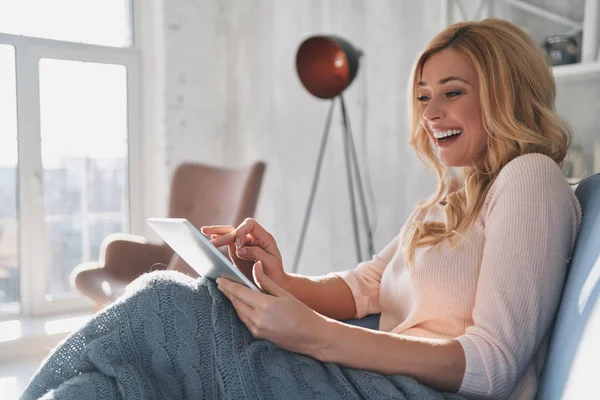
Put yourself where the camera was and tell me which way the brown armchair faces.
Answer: facing the viewer and to the left of the viewer

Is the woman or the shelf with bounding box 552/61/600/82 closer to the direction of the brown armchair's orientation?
the woman

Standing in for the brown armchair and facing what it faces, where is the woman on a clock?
The woman is roughly at 10 o'clock from the brown armchair.

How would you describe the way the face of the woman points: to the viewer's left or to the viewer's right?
to the viewer's left
